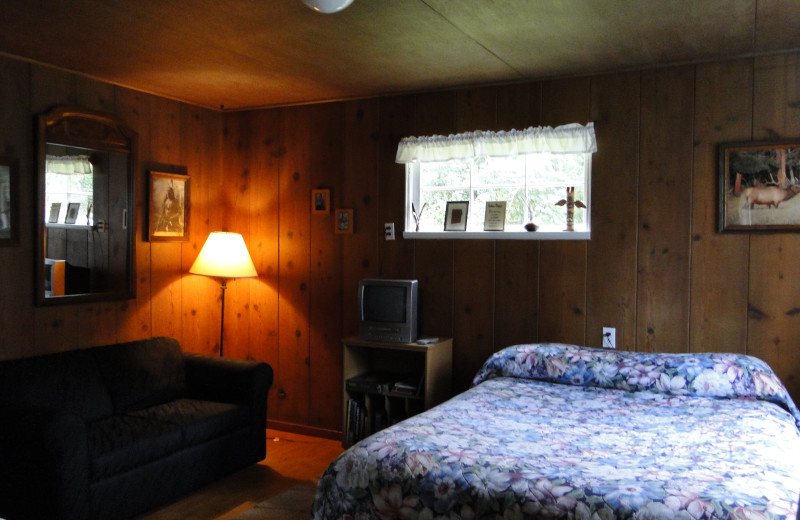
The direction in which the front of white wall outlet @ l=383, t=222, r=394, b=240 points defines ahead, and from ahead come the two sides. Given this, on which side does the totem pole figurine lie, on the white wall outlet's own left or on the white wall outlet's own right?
on the white wall outlet's own left

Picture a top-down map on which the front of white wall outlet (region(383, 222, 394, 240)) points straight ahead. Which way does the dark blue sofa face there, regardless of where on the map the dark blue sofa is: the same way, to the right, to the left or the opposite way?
to the left

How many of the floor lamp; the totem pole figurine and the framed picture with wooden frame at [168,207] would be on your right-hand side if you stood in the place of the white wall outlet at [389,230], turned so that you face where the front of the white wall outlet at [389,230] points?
2

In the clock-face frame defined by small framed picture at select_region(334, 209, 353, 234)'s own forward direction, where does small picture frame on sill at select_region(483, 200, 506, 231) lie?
The small picture frame on sill is roughly at 10 o'clock from the small framed picture.

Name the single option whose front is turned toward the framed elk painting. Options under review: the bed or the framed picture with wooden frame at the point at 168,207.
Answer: the framed picture with wooden frame

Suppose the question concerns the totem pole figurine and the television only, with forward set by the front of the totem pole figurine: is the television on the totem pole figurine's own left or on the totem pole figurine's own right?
on the totem pole figurine's own right

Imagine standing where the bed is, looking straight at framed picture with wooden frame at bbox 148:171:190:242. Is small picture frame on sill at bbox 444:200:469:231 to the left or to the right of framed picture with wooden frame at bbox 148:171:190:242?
right

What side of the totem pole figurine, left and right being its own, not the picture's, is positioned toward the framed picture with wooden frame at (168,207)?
right
